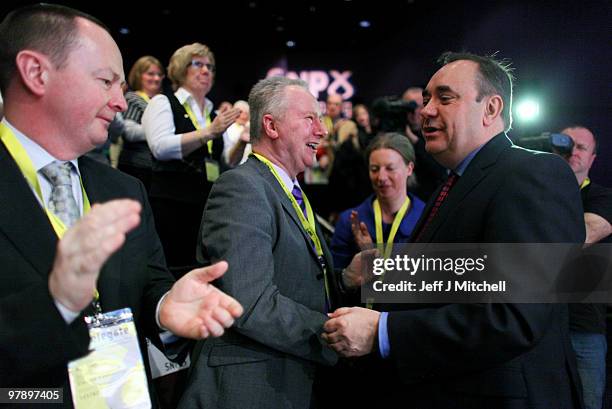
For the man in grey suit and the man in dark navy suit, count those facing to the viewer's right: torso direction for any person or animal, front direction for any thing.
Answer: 1

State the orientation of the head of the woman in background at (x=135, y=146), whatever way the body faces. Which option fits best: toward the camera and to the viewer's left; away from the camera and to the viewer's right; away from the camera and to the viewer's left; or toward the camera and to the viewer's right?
toward the camera and to the viewer's right

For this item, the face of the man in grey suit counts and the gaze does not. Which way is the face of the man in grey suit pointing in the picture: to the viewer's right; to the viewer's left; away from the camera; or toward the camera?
to the viewer's right

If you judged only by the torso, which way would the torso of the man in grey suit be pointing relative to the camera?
to the viewer's right

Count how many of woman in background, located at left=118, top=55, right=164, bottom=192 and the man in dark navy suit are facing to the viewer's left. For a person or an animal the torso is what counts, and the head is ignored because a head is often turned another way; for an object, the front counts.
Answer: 1

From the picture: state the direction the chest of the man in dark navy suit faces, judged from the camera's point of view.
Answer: to the viewer's left

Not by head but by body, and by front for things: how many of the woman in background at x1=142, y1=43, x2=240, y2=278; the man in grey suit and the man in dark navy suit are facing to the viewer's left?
1

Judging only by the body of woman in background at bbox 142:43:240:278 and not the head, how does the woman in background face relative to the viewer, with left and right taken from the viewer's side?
facing the viewer and to the right of the viewer

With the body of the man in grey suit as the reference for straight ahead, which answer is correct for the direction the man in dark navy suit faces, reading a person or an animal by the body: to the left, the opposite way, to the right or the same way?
the opposite way

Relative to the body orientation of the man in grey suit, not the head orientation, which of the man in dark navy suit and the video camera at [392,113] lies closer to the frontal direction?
the man in dark navy suit

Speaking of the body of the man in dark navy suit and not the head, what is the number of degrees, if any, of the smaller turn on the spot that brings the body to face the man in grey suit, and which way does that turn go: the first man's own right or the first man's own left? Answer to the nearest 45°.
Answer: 0° — they already face them
